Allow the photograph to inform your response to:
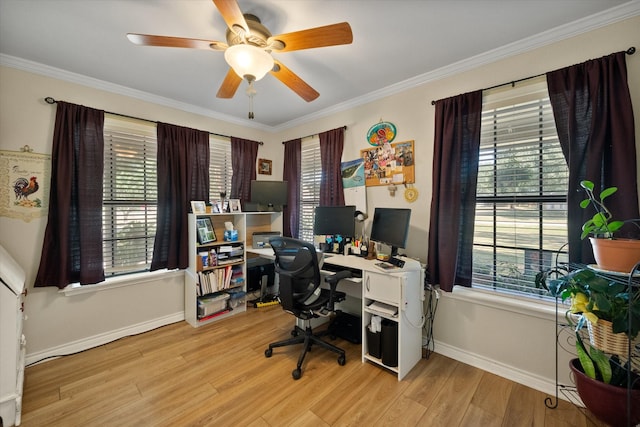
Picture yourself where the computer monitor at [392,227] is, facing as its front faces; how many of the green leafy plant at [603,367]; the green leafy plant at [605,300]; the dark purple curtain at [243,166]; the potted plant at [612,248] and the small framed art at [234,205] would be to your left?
3

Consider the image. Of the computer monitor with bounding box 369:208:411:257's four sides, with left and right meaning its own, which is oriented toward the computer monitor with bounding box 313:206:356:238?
right

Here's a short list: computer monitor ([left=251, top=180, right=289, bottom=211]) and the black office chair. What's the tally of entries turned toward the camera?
1

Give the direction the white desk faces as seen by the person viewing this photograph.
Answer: facing the viewer and to the left of the viewer

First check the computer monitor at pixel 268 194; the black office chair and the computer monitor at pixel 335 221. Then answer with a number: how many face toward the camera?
2

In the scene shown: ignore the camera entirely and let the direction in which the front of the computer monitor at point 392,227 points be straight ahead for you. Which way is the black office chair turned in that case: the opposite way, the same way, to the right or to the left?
the opposite way

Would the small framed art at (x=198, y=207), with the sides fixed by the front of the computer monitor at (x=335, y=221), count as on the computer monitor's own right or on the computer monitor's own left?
on the computer monitor's own right

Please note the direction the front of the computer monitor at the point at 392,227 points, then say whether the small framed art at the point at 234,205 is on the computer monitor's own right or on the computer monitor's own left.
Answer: on the computer monitor's own right
